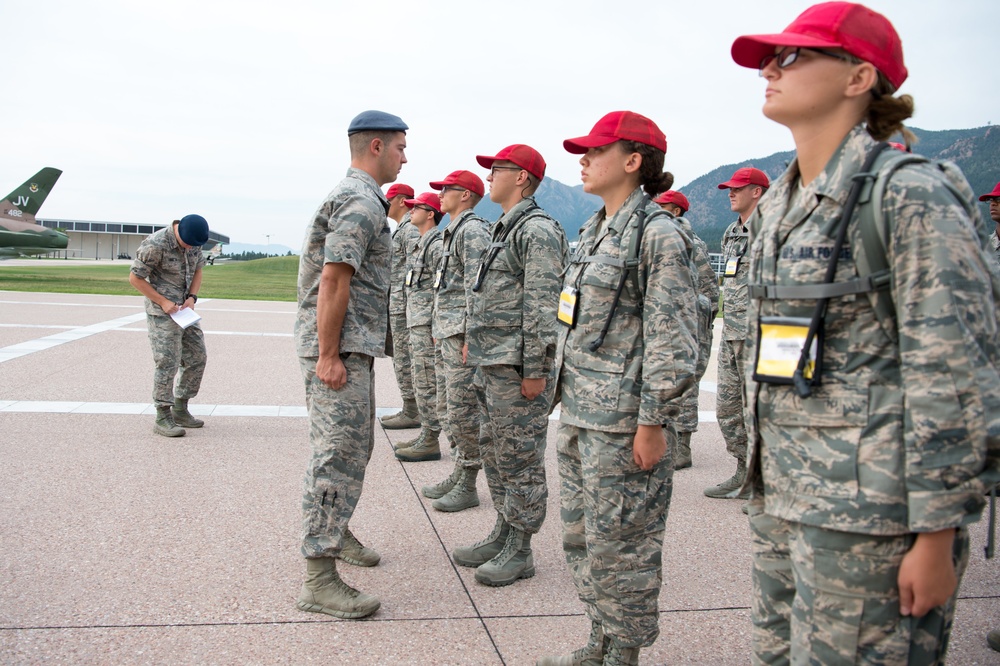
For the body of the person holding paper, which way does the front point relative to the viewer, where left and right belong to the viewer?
facing the viewer and to the right of the viewer

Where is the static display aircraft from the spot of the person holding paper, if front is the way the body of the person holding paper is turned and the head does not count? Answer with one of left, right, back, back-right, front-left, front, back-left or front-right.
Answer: back-left

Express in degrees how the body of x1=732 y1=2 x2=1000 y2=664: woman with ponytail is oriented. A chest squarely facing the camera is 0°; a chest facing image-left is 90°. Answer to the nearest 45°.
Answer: approximately 45°

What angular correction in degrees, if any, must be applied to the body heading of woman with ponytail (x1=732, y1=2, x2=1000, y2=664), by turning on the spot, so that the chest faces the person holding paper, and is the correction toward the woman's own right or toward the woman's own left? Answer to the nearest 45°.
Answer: approximately 90° to the woman's own right

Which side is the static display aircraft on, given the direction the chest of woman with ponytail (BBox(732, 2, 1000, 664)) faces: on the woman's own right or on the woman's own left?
on the woman's own right

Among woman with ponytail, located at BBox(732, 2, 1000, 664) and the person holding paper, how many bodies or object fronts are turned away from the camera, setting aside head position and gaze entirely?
0

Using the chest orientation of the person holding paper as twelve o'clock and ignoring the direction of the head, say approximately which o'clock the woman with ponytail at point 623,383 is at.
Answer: The woman with ponytail is roughly at 1 o'clock from the person holding paper.

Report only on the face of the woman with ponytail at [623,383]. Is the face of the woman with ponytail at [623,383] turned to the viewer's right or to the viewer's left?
to the viewer's left

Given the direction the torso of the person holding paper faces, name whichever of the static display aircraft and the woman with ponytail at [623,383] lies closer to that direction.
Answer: the woman with ponytail
